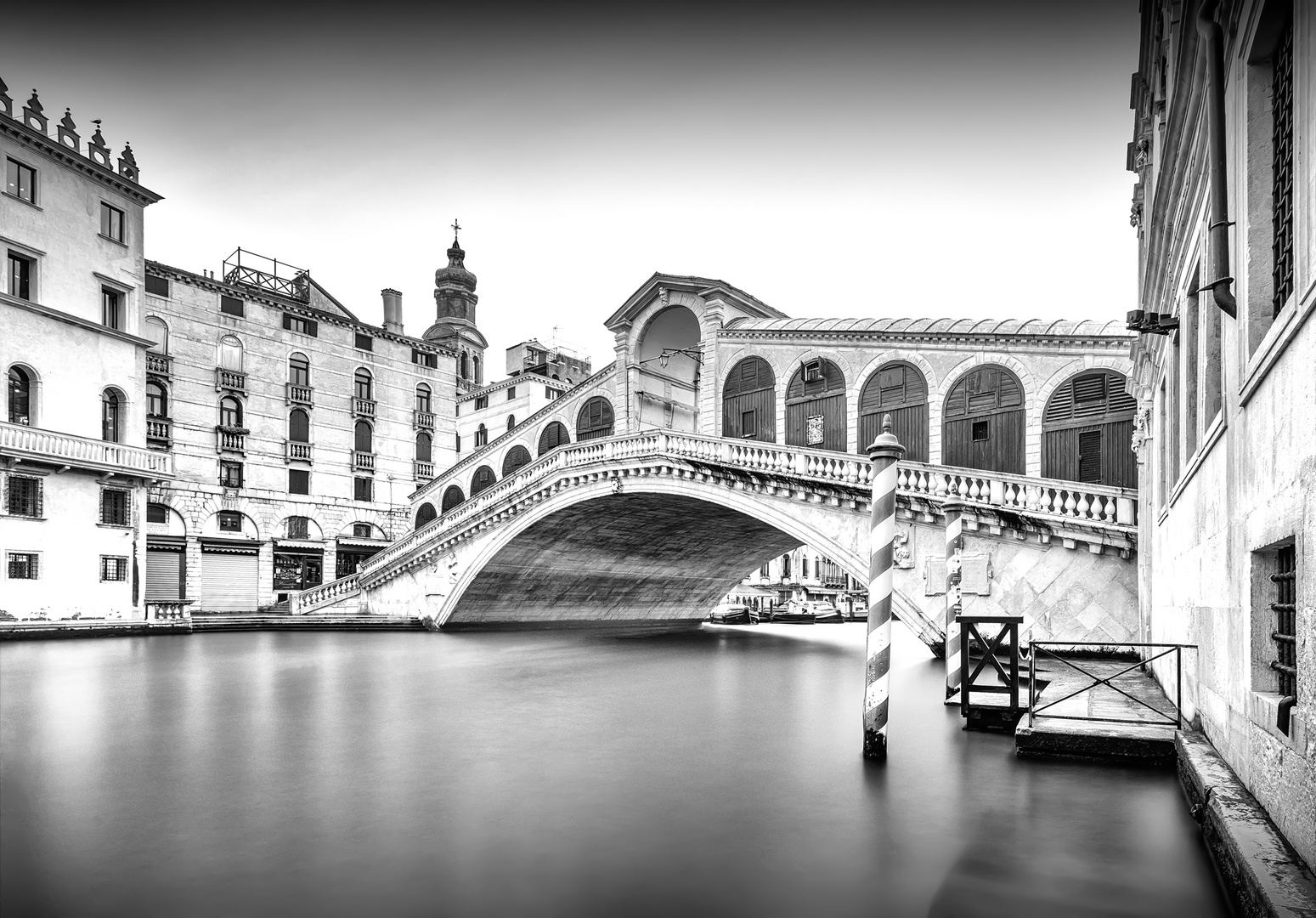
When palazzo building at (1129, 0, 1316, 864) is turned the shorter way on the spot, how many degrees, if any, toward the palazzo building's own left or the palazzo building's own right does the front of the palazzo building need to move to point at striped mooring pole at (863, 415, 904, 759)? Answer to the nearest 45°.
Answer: approximately 45° to the palazzo building's own right

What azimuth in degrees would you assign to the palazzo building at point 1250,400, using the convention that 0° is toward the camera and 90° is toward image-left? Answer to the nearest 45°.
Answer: approximately 90°
